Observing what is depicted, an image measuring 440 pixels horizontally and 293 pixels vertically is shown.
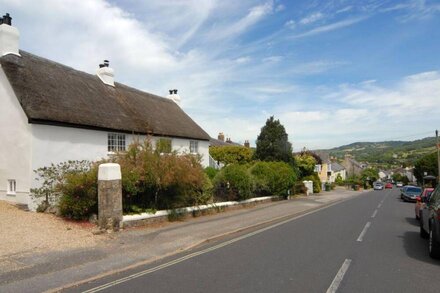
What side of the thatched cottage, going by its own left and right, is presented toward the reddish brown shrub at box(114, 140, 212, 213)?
front

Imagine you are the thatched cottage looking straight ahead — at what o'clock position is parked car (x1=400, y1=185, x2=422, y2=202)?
The parked car is roughly at 10 o'clock from the thatched cottage.

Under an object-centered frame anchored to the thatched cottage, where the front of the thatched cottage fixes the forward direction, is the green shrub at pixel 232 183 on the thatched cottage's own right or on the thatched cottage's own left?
on the thatched cottage's own left

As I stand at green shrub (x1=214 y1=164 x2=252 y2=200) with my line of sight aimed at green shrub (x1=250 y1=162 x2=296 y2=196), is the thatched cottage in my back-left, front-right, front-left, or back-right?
back-left

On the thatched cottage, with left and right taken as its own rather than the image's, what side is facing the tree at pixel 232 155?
left

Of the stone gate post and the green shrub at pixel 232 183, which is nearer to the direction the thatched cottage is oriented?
the stone gate post

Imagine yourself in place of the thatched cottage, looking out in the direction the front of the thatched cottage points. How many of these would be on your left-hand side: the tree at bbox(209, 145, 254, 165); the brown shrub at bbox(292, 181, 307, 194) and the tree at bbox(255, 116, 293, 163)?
3

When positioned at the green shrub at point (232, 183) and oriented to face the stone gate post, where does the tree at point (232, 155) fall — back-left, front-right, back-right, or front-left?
back-right

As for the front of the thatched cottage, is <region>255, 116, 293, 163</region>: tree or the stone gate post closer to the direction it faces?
the stone gate post

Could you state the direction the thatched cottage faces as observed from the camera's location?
facing the viewer and to the right of the viewer

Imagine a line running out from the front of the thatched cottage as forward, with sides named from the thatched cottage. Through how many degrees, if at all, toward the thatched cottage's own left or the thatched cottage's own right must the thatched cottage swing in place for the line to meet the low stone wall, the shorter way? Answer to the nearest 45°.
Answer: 0° — it already faces it

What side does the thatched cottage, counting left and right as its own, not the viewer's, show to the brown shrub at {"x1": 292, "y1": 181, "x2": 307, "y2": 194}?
left

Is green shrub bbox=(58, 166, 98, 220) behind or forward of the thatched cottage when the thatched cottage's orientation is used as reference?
forward
